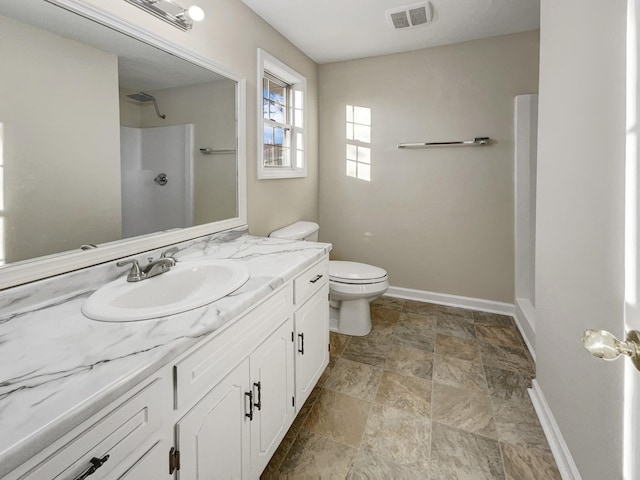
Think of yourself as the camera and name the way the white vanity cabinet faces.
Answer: facing the viewer and to the right of the viewer

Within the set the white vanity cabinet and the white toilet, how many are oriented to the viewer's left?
0

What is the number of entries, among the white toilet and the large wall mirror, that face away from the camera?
0

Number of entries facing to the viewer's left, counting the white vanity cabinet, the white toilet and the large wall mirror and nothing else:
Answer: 0

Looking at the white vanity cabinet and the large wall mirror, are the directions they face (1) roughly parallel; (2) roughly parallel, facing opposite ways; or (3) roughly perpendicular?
roughly parallel

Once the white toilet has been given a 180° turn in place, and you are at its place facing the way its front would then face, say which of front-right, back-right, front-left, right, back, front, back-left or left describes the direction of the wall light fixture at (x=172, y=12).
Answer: front-left

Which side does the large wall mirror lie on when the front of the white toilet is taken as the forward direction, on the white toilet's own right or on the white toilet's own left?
on the white toilet's own right

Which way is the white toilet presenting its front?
to the viewer's right

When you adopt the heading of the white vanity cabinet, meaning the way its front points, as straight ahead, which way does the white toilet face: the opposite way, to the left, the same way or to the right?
the same way

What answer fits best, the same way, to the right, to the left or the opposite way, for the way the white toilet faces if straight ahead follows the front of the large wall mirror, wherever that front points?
the same way
